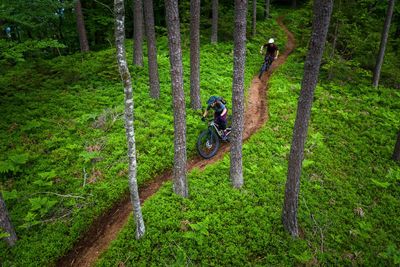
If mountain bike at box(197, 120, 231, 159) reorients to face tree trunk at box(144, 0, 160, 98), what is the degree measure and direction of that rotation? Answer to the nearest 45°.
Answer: approximately 90° to its right

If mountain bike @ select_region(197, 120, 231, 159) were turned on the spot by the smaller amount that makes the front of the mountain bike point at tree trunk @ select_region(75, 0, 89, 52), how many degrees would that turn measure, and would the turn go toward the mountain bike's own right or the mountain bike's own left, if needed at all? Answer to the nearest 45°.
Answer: approximately 90° to the mountain bike's own right

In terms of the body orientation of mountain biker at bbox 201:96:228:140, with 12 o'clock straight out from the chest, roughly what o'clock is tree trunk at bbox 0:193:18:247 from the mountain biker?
The tree trunk is roughly at 12 o'clock from the mountain biker.

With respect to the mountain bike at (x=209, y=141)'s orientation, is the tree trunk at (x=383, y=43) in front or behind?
behind

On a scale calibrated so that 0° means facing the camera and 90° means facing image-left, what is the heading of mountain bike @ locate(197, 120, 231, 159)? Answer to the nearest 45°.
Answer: approximately 45°

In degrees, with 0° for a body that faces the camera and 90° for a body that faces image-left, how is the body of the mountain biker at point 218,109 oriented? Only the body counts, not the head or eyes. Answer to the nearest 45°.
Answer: approximately 45°

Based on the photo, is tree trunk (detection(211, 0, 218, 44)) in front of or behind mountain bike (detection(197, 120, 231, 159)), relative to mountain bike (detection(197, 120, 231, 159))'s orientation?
behind

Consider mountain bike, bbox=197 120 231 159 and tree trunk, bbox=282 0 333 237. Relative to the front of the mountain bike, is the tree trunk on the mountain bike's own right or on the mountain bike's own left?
on the mountain bike's own left

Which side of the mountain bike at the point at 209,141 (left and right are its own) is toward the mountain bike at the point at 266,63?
back

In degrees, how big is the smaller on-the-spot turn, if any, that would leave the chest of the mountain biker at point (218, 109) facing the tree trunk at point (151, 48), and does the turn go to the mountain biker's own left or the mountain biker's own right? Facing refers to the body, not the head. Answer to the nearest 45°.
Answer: approximately 90° to the mountain biker's own right

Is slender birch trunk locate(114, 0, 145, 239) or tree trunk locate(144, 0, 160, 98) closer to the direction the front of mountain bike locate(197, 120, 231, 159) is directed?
the slender birch trunk

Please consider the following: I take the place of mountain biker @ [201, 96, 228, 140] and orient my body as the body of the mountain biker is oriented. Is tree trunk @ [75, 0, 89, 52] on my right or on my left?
on my right

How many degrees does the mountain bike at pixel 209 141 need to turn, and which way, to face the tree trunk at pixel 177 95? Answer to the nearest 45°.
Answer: approximately 45° to its left
